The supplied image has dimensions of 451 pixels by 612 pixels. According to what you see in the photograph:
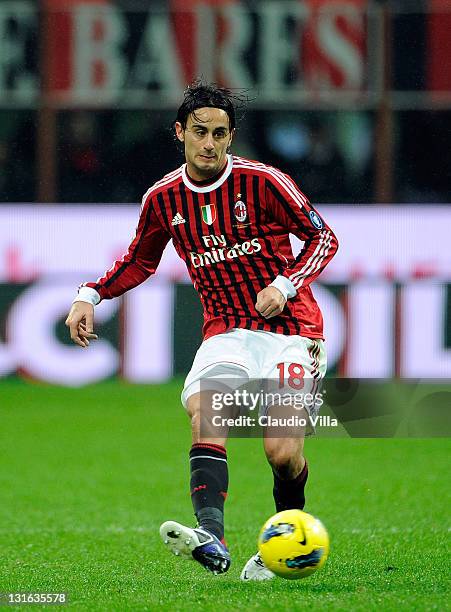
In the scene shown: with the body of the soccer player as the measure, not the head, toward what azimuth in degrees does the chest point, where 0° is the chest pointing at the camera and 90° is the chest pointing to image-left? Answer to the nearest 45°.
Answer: approximately 0°
